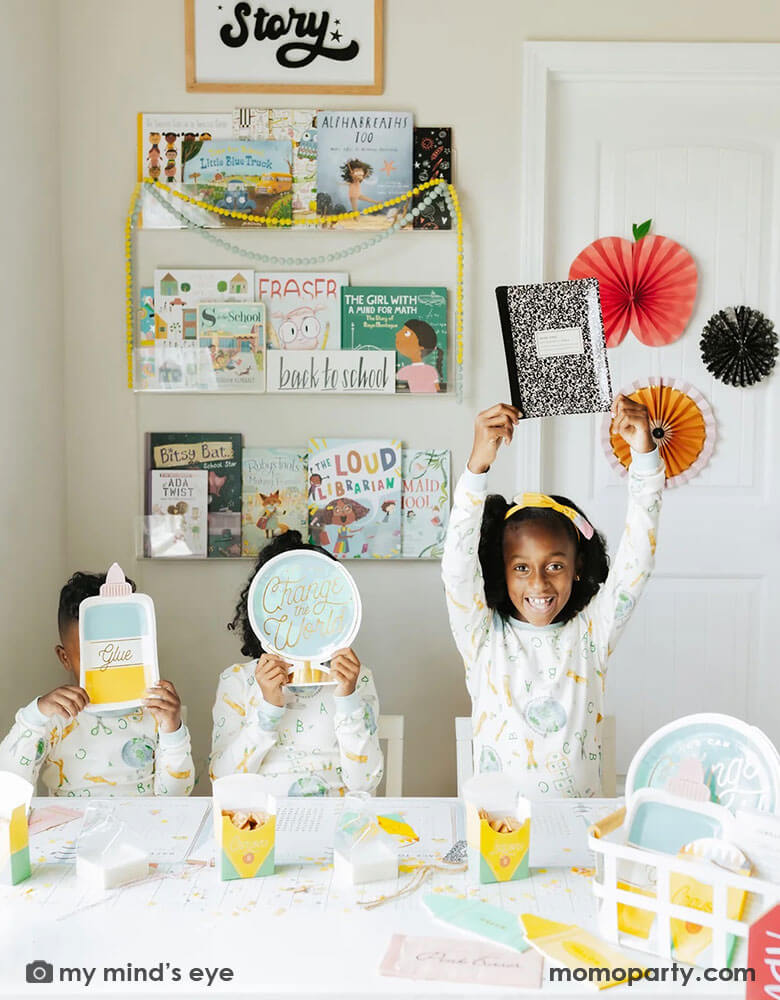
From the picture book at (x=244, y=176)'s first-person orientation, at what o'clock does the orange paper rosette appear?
The orange paper rosette is roughly at 9 o'clock from the picture book.

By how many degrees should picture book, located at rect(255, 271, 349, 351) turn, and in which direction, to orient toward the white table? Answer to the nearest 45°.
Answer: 0° — it already faces it

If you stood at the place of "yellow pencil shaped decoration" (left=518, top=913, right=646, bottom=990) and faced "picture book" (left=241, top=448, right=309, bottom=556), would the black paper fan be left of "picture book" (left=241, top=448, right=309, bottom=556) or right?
right

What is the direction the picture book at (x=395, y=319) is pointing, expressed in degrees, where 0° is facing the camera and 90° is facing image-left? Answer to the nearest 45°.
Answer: approximately 0°

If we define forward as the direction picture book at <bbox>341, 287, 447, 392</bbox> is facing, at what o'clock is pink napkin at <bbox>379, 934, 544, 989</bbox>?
The pink napkin is roughly at 12 o'clock from the picture book.

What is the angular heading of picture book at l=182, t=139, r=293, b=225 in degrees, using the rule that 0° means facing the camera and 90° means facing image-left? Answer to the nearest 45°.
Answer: approximately 0°
